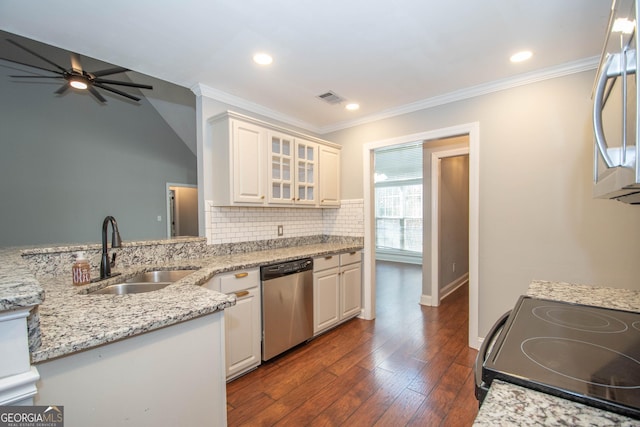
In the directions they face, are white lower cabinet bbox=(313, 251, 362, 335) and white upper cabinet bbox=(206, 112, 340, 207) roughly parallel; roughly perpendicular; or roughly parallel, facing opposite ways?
roughly parallel

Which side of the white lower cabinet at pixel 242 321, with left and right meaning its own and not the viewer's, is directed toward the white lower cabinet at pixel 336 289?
left

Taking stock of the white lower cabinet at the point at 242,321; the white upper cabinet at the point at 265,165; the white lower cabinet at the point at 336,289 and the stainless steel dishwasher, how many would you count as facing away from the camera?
0

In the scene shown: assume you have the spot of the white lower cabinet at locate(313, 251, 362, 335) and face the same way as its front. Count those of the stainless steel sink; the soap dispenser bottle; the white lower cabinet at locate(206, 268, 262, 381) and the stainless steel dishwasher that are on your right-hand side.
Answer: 4

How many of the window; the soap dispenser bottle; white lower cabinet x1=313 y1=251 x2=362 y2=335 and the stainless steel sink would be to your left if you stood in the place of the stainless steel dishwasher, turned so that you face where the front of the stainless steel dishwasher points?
2

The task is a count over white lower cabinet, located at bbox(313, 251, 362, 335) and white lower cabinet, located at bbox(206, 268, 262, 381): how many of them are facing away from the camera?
0

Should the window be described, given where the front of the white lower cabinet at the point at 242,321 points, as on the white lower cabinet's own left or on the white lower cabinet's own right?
on the white lower cabinet's own left

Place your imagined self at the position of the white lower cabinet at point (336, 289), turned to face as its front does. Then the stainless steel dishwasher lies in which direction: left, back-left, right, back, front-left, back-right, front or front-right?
right

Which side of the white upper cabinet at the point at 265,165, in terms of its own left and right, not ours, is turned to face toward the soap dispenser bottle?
right

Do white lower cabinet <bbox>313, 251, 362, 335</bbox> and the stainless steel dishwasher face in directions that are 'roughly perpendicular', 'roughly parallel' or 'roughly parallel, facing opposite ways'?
roughly parallel

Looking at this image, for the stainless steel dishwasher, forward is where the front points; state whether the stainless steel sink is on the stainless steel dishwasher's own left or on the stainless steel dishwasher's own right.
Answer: on the stainless steel dishwasher's own right

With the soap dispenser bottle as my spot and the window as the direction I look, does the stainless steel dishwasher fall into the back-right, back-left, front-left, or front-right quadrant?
front-right

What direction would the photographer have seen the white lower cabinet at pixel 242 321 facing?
facing the viewer and to the right of the viewer

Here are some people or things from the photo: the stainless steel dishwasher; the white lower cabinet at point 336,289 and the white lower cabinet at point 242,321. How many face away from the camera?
0
